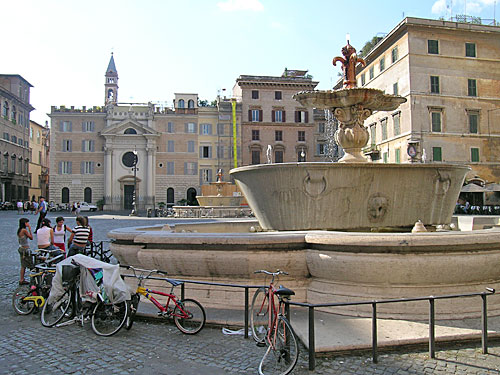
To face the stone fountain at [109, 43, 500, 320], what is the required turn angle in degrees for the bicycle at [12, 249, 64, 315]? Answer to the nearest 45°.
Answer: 0° — it already faces it
